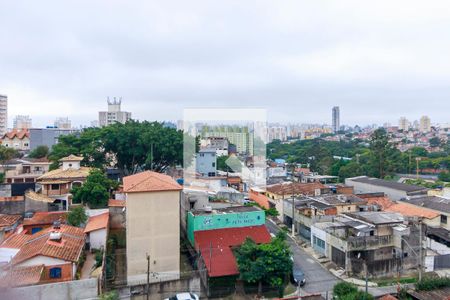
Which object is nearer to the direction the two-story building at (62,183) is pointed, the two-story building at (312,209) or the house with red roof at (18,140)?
the two-story building

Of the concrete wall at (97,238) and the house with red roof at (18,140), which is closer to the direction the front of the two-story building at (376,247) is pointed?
the concrete wall

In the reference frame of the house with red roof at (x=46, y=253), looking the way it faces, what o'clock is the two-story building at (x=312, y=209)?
The two-story building is roughly at 9 o'clock from the house with red roof.

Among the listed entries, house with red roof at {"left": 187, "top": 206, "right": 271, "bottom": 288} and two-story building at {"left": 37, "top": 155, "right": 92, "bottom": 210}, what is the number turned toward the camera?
2

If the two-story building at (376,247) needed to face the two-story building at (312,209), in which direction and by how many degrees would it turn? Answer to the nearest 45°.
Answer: approximately 90° to its right

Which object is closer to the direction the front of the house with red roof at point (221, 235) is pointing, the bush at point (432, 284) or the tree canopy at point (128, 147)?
the bush

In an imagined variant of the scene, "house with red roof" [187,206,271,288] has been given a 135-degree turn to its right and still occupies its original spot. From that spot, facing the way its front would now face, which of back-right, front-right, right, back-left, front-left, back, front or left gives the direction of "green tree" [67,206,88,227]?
front-left

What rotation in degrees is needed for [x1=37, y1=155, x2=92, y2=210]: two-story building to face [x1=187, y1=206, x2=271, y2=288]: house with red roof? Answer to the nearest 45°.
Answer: approximately 45° to its left

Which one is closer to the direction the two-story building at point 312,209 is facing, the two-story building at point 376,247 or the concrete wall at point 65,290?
the concrete wall

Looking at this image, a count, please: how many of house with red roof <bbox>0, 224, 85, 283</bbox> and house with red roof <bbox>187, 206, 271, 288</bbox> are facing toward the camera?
2

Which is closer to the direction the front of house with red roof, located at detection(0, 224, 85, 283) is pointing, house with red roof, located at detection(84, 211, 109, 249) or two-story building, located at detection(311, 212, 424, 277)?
the two-story building

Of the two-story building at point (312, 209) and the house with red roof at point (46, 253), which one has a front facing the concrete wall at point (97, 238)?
the two-story building
